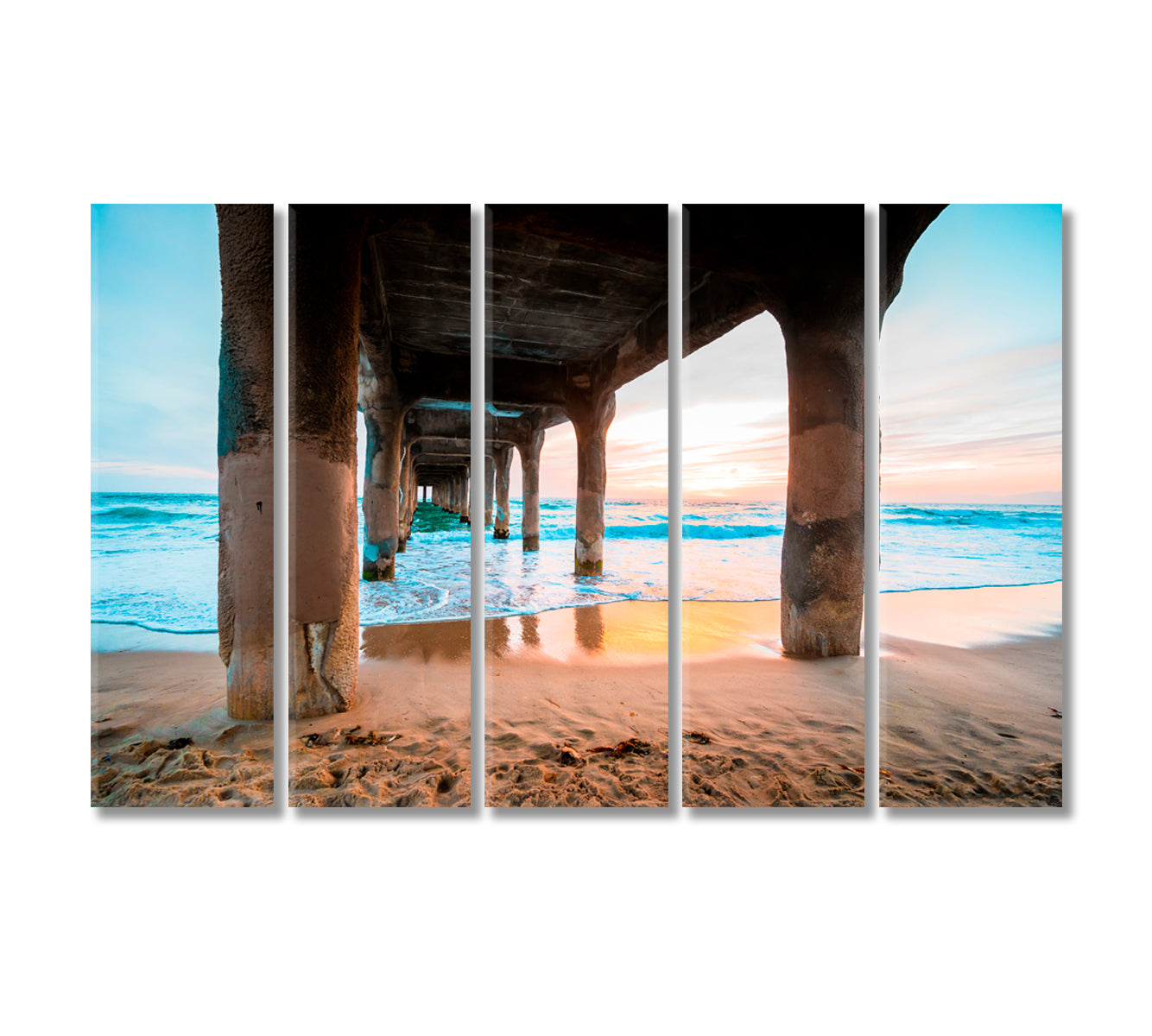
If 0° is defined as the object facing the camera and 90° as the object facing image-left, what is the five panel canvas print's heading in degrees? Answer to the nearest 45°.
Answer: approximately 0°
